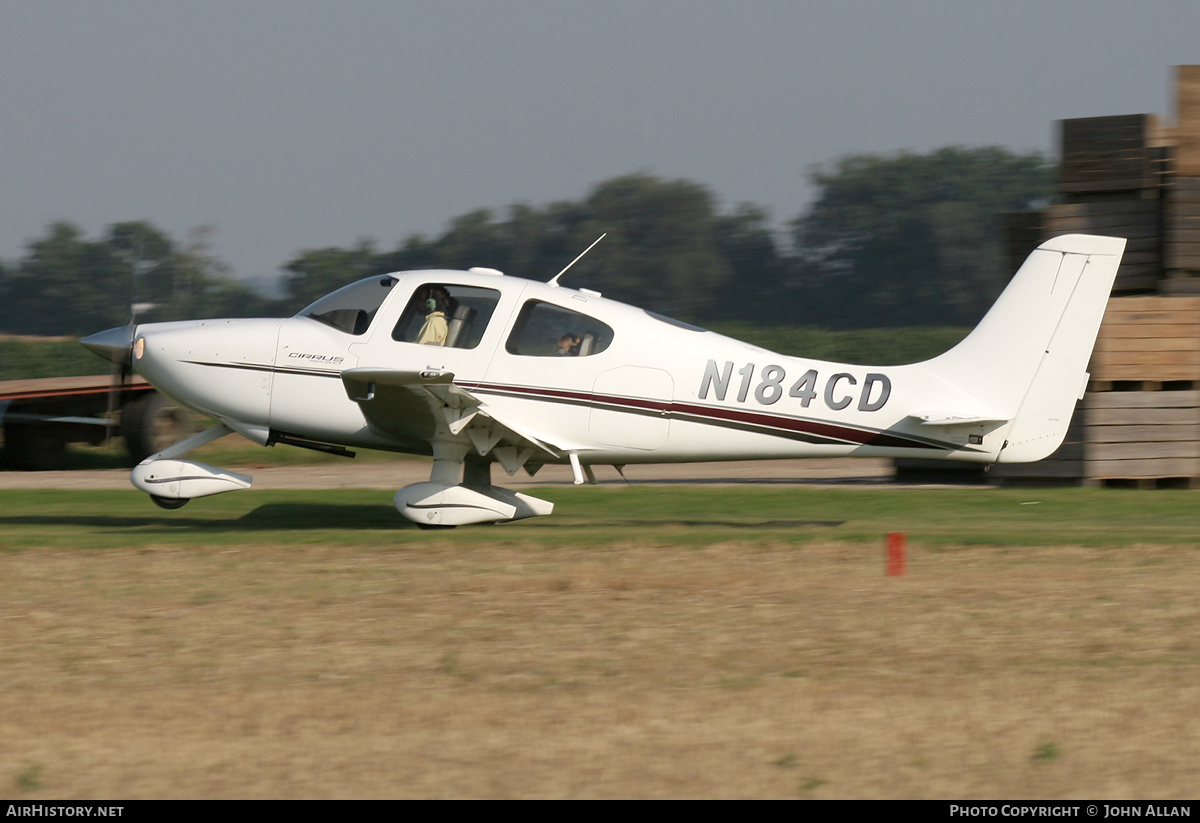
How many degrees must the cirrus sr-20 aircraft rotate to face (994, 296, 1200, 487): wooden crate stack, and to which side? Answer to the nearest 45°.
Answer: approximately 135° to its right

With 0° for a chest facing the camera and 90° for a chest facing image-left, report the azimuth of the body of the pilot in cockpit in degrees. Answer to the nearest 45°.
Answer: approximately 90°

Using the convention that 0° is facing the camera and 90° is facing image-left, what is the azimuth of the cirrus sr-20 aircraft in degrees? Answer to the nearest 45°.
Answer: approximately 90°

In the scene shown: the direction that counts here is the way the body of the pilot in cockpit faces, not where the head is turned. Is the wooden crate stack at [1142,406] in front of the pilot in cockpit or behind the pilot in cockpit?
behind

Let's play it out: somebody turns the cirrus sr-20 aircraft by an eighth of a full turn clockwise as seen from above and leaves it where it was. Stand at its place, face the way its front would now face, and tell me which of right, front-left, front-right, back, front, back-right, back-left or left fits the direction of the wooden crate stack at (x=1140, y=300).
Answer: right
